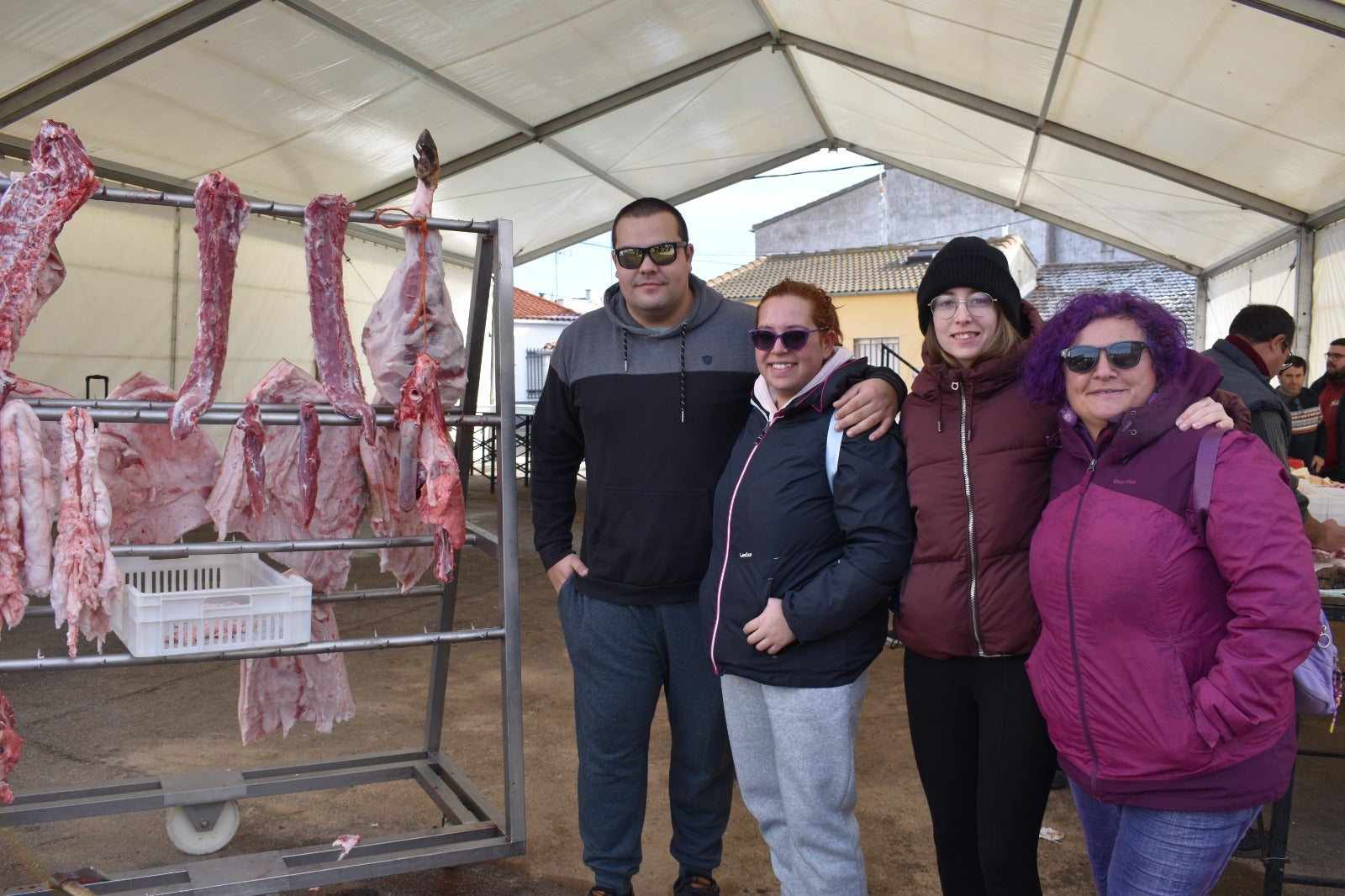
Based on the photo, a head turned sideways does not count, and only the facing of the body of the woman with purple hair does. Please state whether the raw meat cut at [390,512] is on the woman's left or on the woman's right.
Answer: on the woman's right

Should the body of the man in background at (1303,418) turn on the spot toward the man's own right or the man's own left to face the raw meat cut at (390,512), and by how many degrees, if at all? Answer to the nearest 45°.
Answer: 0° — they already face it

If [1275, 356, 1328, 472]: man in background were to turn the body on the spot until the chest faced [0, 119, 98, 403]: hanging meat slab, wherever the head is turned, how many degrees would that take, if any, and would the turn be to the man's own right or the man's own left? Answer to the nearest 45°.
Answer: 0° — they already face it

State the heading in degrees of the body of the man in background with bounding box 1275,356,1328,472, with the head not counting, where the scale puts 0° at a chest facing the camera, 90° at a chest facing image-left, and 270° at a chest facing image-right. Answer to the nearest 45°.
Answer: approximately 0°

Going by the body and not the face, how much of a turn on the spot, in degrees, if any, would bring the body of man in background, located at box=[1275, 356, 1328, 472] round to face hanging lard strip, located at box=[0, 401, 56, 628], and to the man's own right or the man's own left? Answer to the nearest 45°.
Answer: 0° — they already face it

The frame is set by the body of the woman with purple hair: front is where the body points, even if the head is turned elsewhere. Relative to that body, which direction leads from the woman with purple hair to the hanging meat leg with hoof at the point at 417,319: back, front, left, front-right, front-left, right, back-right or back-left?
front-right

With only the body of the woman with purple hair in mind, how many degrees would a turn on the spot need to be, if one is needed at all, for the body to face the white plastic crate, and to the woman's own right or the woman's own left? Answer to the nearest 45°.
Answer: approximately 45° to the woman's own right
